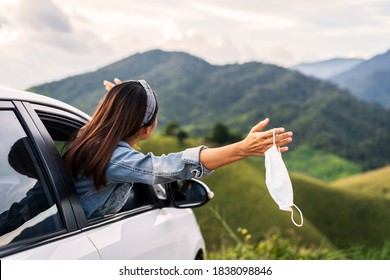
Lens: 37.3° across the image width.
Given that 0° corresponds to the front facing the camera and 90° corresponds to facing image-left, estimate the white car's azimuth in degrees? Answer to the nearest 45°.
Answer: approximately 225°

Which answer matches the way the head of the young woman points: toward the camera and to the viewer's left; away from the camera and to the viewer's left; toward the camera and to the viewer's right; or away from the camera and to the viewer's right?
away from the camera and to the viewer's right

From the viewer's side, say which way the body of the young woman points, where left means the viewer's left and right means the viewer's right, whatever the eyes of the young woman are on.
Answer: facing away from the viewer and to the right of the viewer
